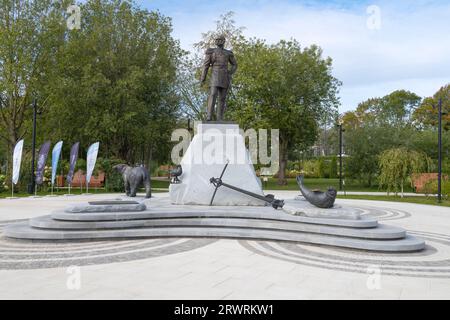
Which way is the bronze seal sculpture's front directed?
to the viewer's right

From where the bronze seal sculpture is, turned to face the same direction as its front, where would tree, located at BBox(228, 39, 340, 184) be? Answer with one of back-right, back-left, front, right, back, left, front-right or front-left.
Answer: left

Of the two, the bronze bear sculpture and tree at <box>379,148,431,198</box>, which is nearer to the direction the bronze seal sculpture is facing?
the tree

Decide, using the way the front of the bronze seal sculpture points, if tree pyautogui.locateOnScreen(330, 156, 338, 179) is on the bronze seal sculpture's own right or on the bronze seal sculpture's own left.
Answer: on the bronze seal sculpture's own left

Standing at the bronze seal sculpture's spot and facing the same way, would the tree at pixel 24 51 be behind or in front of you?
behind

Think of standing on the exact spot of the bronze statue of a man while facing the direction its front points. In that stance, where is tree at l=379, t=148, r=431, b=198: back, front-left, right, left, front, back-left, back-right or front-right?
back-left

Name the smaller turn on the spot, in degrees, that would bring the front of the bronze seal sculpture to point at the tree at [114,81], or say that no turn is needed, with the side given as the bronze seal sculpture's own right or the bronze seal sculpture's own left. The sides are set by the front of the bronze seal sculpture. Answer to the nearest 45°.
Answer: approximately 135° to the bronze seal sculpture's own left

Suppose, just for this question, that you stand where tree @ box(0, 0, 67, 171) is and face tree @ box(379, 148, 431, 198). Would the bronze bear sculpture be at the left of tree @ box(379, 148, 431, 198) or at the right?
right
